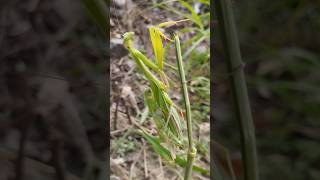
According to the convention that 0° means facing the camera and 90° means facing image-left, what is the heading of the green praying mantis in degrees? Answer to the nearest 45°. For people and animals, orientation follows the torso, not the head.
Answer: approximately 90°
